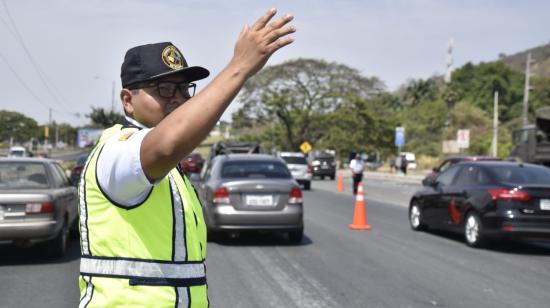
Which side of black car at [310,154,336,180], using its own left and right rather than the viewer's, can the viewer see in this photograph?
back

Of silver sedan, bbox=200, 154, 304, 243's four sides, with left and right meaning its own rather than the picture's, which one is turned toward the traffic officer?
back

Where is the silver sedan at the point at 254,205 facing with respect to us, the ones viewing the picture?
facing away from the viewer

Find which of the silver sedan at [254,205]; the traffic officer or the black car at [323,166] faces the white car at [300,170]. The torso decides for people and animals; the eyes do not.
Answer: the silver sedan

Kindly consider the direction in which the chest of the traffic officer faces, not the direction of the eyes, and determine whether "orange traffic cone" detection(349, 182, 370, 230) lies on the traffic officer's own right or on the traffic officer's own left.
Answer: on the traffic officer's own left

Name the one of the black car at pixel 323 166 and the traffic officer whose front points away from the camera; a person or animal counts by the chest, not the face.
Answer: the black car

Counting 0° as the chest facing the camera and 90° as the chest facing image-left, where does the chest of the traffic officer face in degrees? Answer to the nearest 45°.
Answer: approximately 315°
